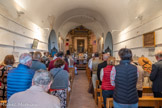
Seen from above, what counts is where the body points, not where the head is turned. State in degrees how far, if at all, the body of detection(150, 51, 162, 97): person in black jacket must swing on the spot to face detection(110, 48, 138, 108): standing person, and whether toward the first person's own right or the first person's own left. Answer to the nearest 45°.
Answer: approximately 135° to the first person's own left

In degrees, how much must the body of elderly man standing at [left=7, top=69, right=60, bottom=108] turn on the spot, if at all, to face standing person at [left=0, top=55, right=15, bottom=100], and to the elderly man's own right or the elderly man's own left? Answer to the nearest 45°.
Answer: approximately 45° to the elderly man's own left

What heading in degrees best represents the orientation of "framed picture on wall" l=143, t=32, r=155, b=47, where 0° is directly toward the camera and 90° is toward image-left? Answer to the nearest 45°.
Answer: approximately 45°

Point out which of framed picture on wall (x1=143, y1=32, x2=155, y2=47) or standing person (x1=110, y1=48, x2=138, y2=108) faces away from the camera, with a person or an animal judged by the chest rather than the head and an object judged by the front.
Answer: the standing person

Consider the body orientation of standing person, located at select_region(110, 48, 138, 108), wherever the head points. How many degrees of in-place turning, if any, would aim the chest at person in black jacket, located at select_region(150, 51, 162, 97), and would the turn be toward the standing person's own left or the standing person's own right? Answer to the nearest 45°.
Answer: approximately 45° to the standing person's own right

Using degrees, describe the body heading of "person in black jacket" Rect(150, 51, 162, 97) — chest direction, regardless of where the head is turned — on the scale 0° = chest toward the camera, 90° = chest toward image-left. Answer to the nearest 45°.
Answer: approximately 135°

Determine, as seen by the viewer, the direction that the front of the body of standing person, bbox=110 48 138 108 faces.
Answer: away from the camera

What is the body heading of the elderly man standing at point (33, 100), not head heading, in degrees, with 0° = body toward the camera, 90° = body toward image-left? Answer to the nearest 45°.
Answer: approximately 225°

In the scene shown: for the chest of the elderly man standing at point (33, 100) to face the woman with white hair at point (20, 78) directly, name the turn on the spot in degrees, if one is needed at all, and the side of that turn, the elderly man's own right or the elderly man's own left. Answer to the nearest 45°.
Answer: approximately 45° to the elderly man's own left

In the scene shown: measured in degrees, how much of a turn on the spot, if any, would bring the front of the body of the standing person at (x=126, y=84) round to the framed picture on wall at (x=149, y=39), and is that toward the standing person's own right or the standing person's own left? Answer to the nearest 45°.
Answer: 0° — they already face it

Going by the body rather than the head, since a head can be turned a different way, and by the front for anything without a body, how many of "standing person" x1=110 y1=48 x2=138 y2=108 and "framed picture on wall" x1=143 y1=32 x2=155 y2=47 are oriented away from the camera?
1
